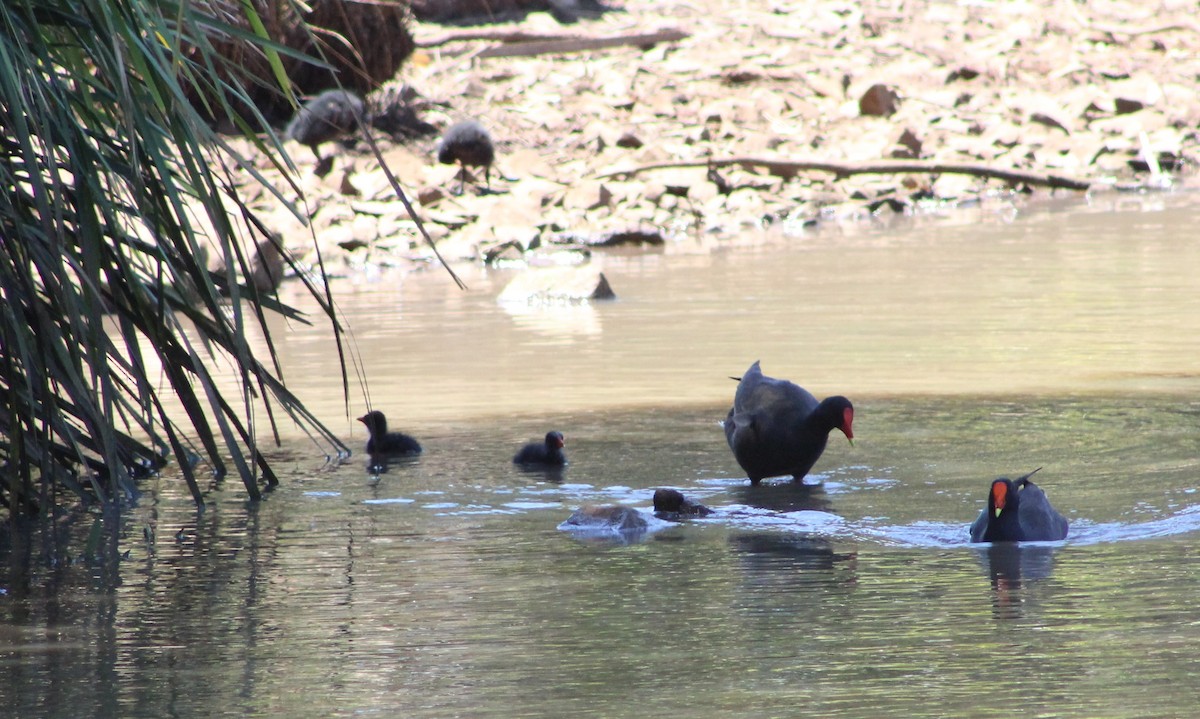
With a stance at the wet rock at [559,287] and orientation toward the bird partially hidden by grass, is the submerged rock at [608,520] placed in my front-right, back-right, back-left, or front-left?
back-left

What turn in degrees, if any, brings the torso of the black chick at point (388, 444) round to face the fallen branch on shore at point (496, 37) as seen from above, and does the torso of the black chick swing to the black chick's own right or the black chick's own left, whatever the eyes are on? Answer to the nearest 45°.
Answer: approximately 90° to the black chick's own right

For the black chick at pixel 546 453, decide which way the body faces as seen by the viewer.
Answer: to the viewer's right

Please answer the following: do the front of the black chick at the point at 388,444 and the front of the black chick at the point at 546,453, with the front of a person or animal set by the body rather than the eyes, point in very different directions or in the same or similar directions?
very different directions

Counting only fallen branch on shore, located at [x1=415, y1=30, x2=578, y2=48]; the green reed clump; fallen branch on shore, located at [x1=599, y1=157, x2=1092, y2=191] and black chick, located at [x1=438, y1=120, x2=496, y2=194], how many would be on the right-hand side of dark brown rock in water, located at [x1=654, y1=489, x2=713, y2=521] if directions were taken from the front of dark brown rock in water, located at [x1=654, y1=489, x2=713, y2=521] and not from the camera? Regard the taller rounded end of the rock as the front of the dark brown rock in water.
3

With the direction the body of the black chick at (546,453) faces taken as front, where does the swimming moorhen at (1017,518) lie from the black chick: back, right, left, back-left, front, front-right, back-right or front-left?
front-right

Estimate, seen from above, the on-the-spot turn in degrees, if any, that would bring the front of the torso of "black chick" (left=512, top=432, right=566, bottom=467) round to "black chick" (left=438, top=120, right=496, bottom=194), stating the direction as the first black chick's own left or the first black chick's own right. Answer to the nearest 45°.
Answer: approximately 90° to the first black chick's own left

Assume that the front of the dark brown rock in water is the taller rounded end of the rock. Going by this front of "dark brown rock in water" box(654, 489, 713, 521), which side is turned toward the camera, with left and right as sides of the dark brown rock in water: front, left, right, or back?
left

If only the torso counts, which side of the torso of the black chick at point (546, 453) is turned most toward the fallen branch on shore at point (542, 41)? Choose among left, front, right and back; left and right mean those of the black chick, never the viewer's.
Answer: left

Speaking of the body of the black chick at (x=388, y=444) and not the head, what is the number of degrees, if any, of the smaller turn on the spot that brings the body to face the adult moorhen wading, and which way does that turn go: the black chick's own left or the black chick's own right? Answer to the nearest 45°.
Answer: approximately 135° to the black chick's own left

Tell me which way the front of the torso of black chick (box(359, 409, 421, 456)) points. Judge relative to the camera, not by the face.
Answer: to the viewer's left
